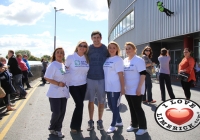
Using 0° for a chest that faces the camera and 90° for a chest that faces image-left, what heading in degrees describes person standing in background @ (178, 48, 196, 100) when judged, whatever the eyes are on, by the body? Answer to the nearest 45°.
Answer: approximately 45°

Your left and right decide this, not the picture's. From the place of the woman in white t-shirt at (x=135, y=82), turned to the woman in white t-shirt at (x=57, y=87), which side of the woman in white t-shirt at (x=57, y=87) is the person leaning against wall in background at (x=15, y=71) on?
right

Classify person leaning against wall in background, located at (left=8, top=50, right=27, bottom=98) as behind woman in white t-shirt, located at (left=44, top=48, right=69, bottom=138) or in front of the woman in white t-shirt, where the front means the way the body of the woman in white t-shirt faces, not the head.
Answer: behind

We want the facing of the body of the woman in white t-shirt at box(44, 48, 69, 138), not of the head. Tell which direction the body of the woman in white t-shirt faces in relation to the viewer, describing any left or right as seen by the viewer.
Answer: facing the viewer and to the right of the viewer

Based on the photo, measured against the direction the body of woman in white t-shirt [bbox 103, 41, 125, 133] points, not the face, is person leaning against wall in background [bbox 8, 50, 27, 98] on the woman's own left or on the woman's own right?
on the woman's own right

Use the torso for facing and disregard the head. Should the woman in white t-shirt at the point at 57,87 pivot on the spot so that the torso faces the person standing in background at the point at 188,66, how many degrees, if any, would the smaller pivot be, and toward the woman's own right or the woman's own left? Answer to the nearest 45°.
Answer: approximately 90° to the woman's own left

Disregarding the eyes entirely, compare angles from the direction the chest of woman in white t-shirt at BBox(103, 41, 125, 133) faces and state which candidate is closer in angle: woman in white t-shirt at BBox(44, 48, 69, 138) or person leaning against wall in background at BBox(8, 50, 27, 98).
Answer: the woman in white t-shirt

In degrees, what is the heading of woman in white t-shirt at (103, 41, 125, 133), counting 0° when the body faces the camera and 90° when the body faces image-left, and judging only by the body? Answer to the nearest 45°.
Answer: approximately 45°

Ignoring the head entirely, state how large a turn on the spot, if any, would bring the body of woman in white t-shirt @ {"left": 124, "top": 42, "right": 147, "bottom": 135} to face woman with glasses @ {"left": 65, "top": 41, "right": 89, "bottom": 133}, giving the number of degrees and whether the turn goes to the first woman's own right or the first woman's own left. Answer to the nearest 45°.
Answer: approximately 45° to the first woman's own right

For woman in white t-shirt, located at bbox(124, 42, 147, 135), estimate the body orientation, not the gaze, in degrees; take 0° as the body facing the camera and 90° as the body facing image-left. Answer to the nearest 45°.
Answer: approximately 45°
